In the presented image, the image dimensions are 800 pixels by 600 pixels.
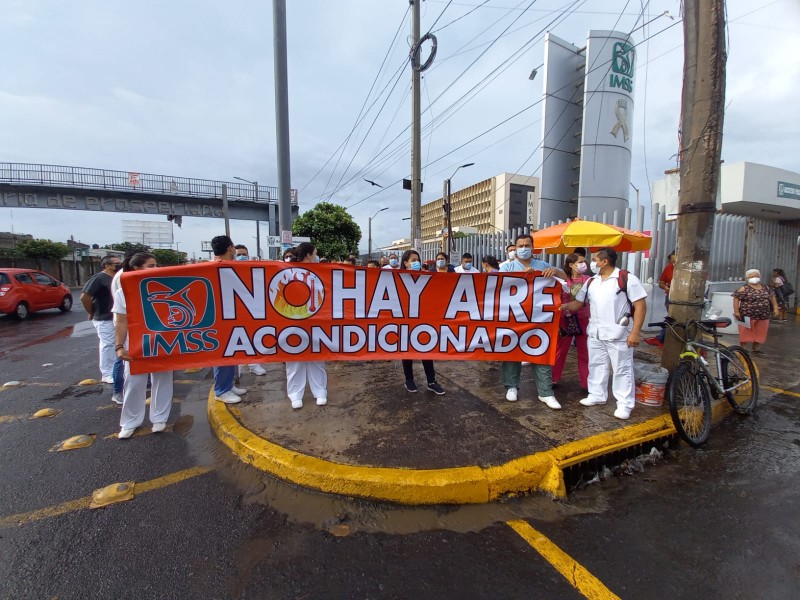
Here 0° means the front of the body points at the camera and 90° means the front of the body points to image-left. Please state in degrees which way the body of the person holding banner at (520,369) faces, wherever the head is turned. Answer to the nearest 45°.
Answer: approximately 0°

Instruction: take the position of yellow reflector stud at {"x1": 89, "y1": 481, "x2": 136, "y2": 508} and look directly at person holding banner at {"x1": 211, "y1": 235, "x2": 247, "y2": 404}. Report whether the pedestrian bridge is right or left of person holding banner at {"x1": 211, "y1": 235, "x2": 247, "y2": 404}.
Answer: left

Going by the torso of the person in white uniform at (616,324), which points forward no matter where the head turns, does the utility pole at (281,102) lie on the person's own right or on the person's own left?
on the person's own right

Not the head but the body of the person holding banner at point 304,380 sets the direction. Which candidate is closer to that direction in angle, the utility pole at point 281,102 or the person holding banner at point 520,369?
the person holding banner

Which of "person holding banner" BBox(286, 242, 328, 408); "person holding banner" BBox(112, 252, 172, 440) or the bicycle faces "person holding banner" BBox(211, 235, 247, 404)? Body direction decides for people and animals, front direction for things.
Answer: the bicycle

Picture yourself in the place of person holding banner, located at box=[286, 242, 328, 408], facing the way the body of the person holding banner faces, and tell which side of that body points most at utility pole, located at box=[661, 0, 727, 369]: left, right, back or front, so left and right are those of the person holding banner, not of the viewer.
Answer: left

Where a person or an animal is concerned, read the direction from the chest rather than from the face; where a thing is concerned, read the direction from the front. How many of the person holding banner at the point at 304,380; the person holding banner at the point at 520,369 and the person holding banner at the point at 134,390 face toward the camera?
3

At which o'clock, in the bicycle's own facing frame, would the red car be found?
The red car is roughly at 1 o'clock from the bicycle.

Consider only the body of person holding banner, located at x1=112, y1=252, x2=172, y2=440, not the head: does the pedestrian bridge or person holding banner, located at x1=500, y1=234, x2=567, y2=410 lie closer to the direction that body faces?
the person holding banner

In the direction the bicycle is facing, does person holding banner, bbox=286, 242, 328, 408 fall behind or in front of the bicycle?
in front

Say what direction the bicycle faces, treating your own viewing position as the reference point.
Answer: facing the viewer and to the left of the viewer

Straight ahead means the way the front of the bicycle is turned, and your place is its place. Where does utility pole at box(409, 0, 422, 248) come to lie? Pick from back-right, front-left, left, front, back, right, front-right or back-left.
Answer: right

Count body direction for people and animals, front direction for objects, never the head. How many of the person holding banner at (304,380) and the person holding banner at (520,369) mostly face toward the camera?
2

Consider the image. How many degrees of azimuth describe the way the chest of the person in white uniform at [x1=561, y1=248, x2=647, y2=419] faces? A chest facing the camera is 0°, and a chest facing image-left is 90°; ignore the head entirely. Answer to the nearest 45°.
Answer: approximately 45°
